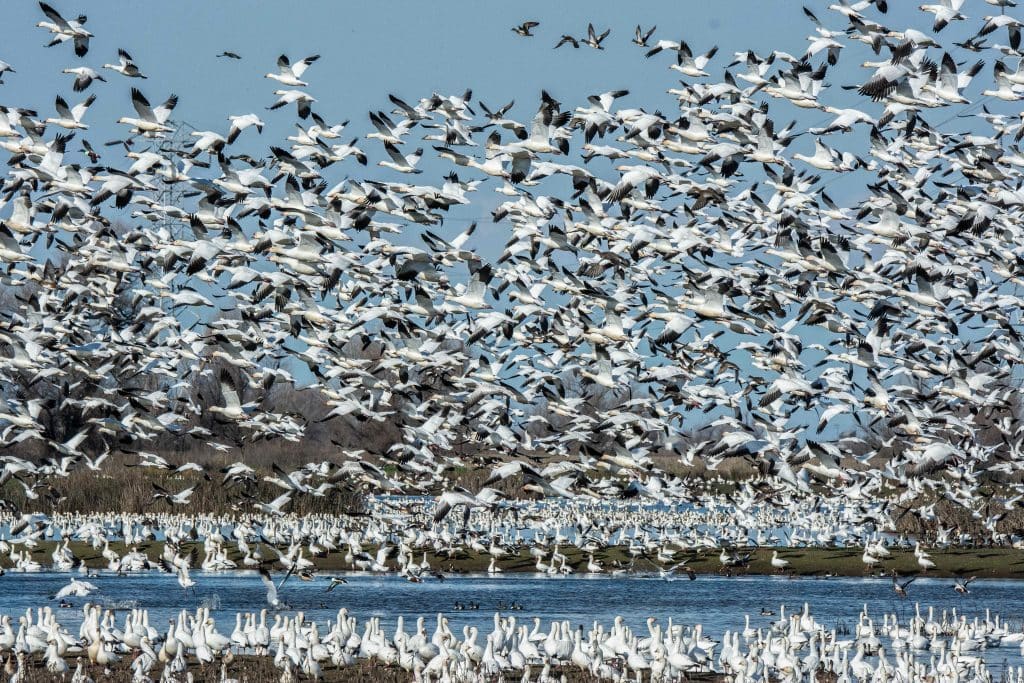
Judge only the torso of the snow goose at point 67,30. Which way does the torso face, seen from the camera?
to the viewer's left

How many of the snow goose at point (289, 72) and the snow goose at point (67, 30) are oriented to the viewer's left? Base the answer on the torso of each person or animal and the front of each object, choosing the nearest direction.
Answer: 2

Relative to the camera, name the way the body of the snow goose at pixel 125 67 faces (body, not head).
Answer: to the viewer's left

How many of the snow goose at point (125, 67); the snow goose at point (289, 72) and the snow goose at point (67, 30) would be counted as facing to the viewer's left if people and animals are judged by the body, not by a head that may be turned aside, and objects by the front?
3

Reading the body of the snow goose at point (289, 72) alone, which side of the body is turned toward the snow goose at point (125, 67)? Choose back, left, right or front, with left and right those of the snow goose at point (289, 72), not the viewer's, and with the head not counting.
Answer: front

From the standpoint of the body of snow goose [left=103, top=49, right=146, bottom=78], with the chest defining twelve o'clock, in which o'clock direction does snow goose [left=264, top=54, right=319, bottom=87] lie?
snow goose [left=264, top=54, right=319, bottom=87] is roughly at 6 o'clock from snow goose [left=103, top=49, right=146, bottom=78].

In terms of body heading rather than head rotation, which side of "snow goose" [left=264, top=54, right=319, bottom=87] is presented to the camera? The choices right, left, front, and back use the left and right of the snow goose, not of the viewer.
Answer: left
